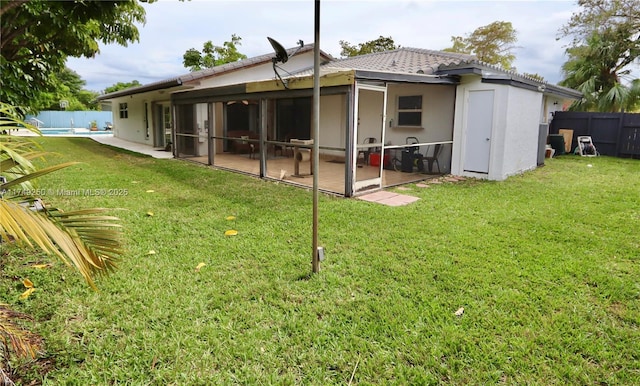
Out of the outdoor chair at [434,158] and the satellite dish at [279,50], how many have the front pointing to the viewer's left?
1

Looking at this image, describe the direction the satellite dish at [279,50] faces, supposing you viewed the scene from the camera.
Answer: facing to the right of the viewer

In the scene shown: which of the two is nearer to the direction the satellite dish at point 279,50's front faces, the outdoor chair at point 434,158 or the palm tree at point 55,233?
the outdoor chair

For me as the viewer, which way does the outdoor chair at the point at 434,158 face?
facing to the left of the viewer

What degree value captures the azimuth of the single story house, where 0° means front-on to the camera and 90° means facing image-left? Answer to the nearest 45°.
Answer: approximately 225°
